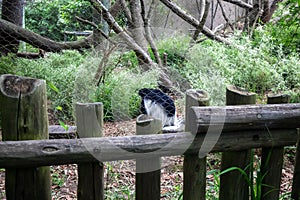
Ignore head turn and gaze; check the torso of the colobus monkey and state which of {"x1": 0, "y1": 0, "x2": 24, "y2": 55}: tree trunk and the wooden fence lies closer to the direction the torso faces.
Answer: the tree trunk
